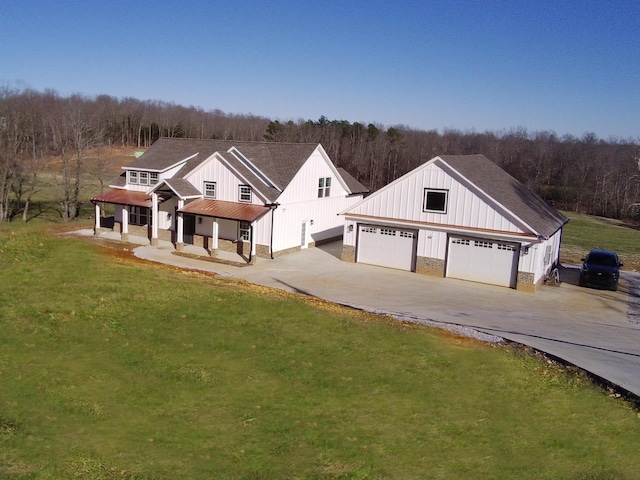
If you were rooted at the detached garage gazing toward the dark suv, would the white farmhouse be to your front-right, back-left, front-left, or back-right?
back-left

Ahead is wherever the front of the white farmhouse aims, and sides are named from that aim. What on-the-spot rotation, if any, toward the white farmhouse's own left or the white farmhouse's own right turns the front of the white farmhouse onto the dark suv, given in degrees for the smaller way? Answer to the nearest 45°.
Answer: approximately 90° to the white farmhouse's own left

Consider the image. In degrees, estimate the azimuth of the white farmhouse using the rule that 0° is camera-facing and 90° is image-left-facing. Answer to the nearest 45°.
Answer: approximately 45°

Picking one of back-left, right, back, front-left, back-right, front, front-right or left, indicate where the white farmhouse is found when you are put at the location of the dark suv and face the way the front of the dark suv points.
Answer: right

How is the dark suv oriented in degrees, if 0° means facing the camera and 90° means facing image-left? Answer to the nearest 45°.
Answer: approximately 0°

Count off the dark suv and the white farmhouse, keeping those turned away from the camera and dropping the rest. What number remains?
0

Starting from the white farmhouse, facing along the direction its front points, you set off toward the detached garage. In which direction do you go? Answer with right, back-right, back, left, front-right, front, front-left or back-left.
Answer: left

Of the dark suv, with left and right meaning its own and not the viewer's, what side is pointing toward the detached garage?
right
